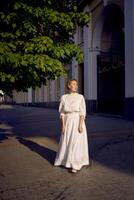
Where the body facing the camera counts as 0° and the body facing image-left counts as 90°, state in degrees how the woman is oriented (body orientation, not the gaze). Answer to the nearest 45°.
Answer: approximately 0°
